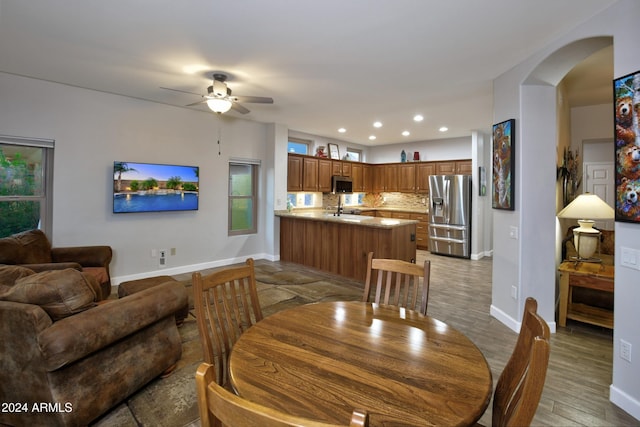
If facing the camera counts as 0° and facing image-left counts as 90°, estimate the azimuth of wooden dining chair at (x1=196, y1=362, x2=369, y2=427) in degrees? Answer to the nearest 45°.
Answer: approximately 225°

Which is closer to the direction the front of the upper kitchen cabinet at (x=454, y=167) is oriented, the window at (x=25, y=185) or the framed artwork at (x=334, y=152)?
the window

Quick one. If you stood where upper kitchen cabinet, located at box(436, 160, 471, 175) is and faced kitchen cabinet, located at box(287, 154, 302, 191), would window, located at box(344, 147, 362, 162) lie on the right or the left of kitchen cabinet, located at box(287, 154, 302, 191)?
right

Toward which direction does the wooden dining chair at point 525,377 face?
to the viewer's left

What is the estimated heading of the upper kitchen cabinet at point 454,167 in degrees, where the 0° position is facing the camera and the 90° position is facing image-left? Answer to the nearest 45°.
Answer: approximately 0°

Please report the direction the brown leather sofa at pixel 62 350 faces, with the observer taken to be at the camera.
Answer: facing away from the viewer and to the right of the viewer

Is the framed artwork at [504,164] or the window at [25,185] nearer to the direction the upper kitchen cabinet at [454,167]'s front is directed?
the framed artwork

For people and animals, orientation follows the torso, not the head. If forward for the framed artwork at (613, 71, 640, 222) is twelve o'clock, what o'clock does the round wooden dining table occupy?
The round wooden dining table is roughly at 11 o'clock from the framed artwork.
